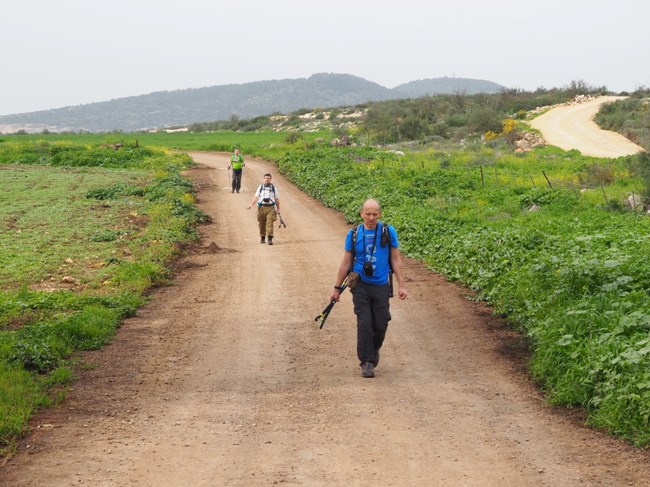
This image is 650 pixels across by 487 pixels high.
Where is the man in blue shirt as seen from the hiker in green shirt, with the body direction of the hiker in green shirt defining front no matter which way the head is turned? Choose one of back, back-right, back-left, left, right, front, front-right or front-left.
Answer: front

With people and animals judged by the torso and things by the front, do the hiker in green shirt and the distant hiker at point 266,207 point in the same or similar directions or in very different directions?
same or similar directions

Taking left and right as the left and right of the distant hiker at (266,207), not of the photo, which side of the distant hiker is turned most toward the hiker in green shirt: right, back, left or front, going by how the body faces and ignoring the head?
back

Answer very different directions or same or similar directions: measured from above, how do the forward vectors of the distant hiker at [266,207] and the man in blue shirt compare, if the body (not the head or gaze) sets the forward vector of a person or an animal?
same or similar directions

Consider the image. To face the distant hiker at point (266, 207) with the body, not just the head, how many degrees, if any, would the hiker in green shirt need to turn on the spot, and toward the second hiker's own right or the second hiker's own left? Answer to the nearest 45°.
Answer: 0° — they already face them

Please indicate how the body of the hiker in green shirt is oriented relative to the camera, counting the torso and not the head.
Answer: toward the camera

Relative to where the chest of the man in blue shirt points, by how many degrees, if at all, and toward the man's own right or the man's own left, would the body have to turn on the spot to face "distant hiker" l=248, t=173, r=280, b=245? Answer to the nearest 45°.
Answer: approximately 180°

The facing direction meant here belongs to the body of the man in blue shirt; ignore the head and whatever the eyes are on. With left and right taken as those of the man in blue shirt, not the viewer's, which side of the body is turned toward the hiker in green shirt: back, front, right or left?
back

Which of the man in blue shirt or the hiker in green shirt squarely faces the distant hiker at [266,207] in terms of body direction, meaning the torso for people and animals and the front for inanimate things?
the hiker in green shirt

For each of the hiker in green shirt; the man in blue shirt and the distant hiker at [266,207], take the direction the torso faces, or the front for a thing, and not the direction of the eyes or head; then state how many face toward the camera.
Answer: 3
